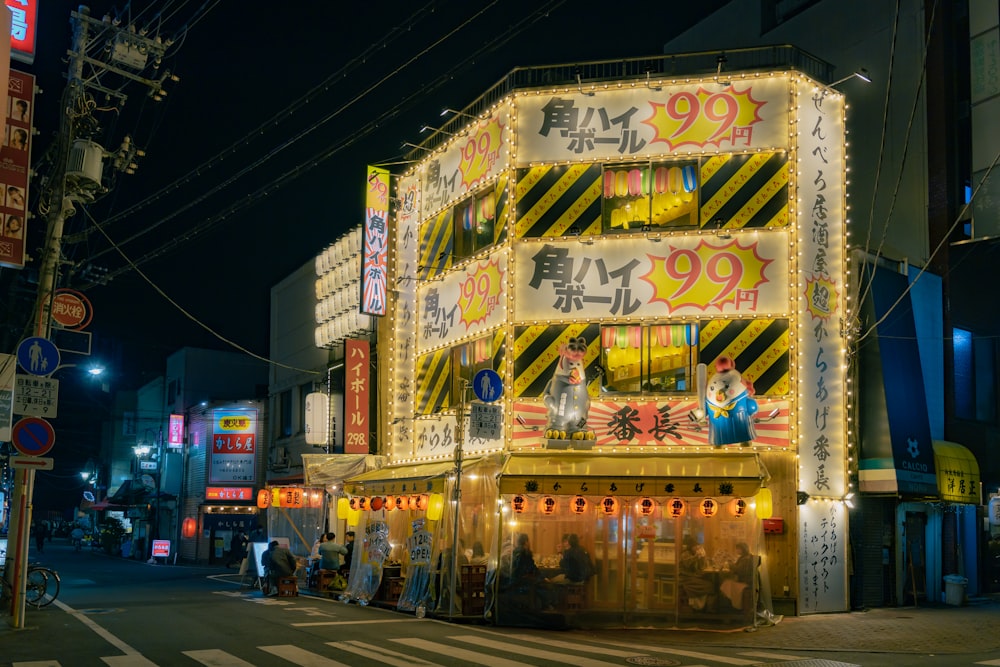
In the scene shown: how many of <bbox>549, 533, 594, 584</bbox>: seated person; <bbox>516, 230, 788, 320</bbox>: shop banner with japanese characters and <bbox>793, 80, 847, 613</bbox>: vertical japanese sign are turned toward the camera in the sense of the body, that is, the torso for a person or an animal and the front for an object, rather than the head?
2

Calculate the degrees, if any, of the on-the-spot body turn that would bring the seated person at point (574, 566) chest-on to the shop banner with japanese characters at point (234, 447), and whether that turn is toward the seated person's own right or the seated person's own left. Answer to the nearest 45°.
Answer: approximately 45° to the seated person's own right

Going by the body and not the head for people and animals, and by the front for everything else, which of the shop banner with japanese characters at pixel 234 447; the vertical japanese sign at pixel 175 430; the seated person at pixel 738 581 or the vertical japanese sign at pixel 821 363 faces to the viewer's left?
the seated person

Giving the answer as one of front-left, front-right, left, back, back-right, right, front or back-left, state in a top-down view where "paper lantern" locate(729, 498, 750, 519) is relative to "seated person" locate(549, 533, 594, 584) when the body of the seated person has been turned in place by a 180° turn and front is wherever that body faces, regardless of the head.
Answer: front

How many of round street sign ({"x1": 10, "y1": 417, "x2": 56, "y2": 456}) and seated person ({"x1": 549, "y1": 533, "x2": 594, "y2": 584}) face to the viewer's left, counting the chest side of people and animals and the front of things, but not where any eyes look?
1

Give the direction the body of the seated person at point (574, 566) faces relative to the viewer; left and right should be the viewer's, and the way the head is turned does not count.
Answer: facing to the left of the viewer

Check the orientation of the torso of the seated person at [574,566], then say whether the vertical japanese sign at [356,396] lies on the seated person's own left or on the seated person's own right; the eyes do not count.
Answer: on the seated person's own right

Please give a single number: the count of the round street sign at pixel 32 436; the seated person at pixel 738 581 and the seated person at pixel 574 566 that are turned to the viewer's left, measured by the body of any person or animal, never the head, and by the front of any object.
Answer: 2

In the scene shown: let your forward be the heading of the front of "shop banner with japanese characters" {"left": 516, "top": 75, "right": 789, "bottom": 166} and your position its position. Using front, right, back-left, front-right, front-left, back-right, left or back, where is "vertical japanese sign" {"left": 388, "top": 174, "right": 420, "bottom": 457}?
back-right

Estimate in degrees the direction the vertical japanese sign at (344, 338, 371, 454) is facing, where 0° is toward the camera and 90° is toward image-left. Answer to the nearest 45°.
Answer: approximately 0°
